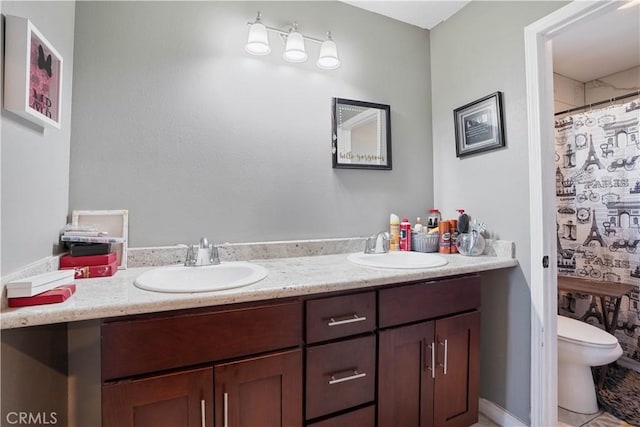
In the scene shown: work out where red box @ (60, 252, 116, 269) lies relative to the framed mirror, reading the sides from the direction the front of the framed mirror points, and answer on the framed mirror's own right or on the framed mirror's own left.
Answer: on the framed mirror's own right

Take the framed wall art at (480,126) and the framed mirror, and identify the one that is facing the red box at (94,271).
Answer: the framed wall art

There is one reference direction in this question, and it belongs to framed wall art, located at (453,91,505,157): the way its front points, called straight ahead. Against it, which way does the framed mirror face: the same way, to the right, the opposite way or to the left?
to the left

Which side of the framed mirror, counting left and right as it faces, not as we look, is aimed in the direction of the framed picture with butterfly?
right

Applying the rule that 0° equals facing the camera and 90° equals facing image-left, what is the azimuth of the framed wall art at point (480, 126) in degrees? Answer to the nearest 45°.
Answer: approximately 45°

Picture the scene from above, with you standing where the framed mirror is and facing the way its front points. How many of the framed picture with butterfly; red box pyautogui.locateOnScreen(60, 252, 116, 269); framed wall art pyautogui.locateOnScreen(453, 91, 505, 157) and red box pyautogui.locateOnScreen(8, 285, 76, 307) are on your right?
3
